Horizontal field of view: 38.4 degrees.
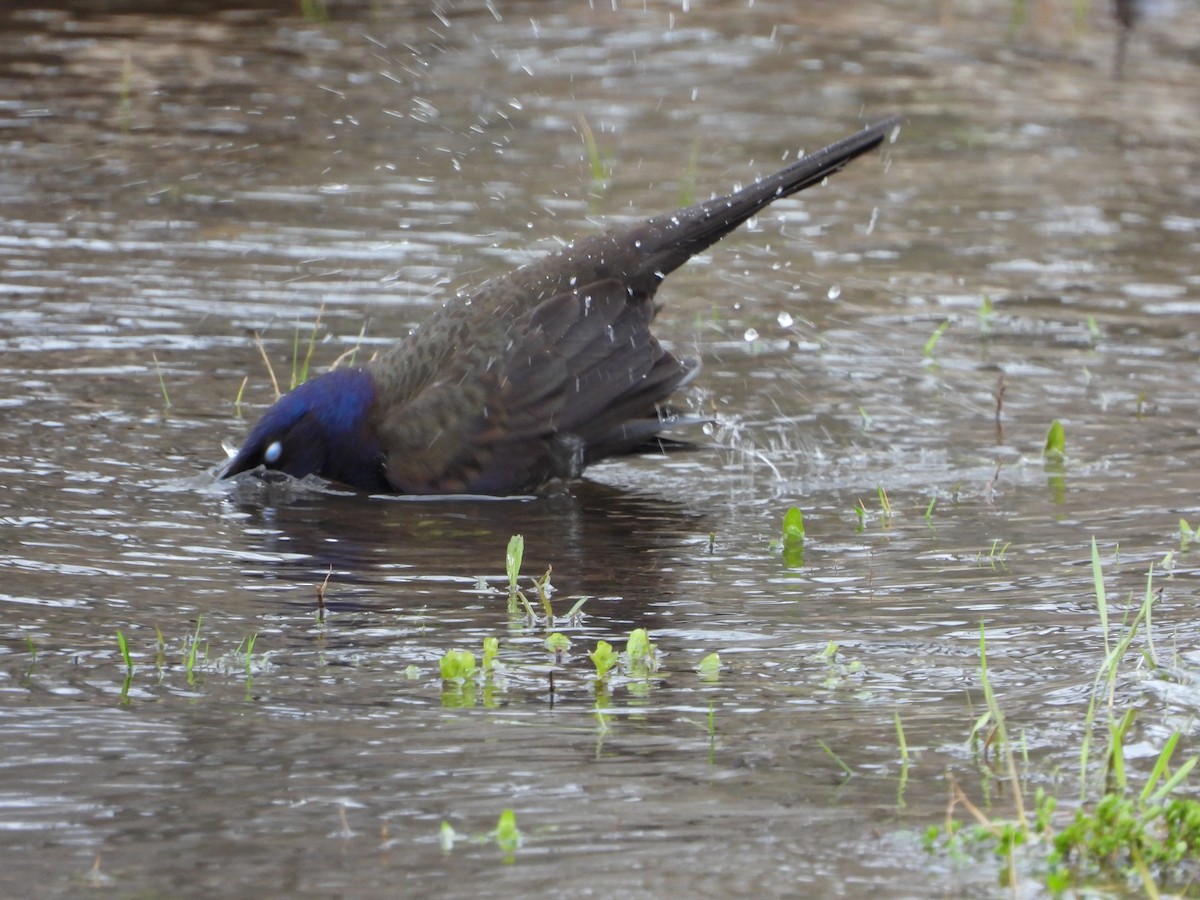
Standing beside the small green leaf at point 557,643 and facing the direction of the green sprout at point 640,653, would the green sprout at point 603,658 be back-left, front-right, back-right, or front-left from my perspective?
front-right

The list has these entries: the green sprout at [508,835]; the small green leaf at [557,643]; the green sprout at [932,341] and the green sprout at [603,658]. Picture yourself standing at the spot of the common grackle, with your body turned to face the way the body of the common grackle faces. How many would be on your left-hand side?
3

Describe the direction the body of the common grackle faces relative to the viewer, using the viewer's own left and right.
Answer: facing to the left of the viewer

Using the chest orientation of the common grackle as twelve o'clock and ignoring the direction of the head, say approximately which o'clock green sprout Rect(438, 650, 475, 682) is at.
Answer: The green sprout is roughly at 9 o'clock from the common grackle.

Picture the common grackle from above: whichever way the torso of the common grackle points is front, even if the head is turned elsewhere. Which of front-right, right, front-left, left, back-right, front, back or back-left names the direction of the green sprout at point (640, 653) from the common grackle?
left

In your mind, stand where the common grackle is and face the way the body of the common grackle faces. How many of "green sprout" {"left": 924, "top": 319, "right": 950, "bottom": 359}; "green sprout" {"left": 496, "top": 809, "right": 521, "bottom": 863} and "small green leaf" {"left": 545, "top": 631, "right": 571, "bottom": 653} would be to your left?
2

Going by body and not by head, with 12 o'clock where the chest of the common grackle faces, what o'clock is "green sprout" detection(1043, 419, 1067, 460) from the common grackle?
The green sprout is roughly at 6 o'clock from the common grackle.

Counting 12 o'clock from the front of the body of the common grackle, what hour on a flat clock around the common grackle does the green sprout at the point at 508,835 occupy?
The green sprout is roughly at 9 o'clock from the common grackle.

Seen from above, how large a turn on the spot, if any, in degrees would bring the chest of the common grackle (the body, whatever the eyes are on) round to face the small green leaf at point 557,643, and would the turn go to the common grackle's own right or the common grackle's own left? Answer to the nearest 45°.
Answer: approximately 90° to the common grackle's own left

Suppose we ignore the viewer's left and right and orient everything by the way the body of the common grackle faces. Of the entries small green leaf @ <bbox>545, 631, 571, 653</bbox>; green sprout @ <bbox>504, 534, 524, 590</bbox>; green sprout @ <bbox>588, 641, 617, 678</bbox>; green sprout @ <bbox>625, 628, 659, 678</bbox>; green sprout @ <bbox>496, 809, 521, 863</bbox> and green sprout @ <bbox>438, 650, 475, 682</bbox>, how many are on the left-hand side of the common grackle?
6

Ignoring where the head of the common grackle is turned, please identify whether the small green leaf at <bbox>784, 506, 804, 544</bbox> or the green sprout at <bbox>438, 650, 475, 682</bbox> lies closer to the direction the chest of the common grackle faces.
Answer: the green sprout

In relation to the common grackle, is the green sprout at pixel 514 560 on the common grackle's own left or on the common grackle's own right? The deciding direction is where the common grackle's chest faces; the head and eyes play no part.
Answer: on the common grackle's own left
